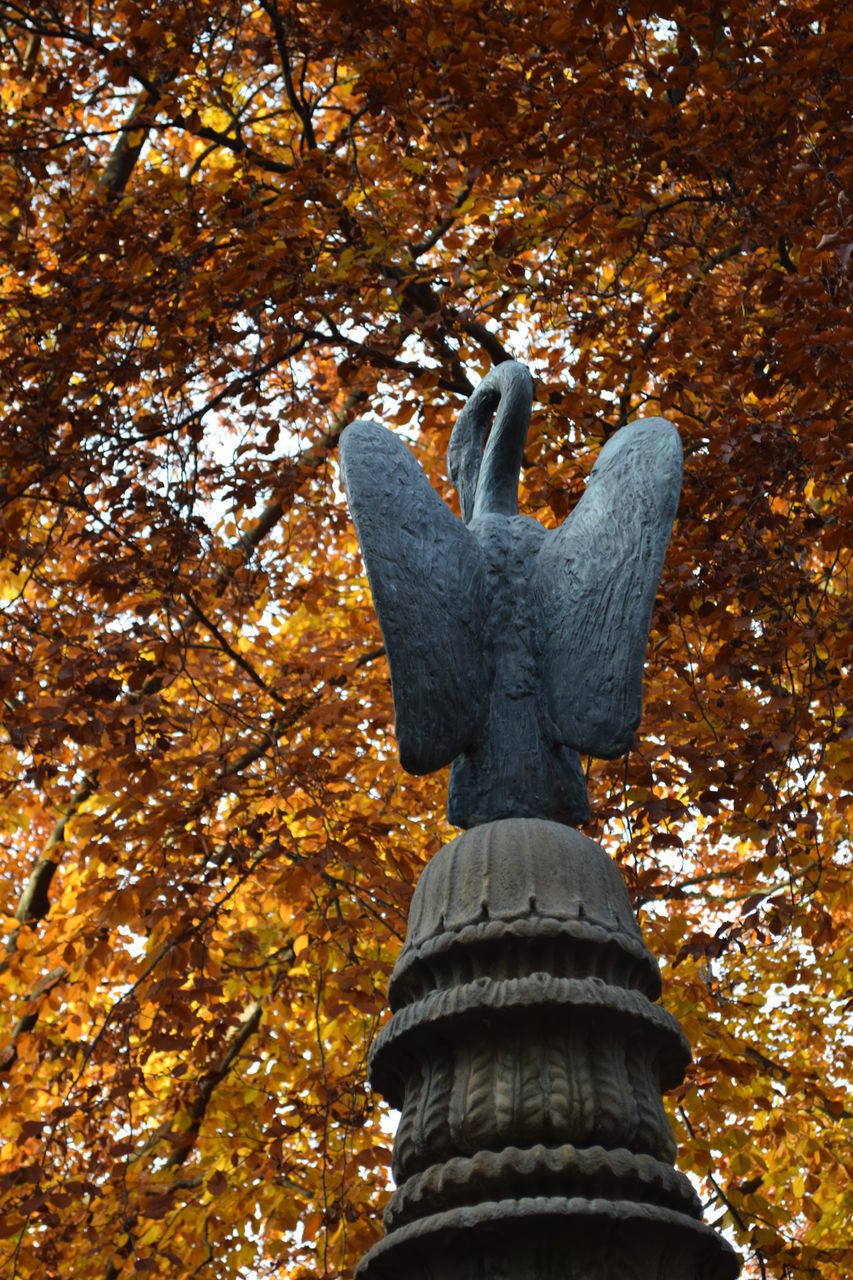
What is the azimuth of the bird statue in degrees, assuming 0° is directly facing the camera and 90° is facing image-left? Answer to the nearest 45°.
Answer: approximately 180°
